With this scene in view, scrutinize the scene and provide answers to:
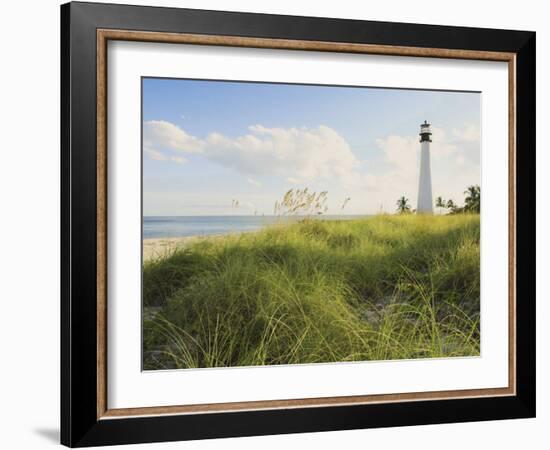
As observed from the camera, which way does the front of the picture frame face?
facing the viewer and to the right of the viewer
